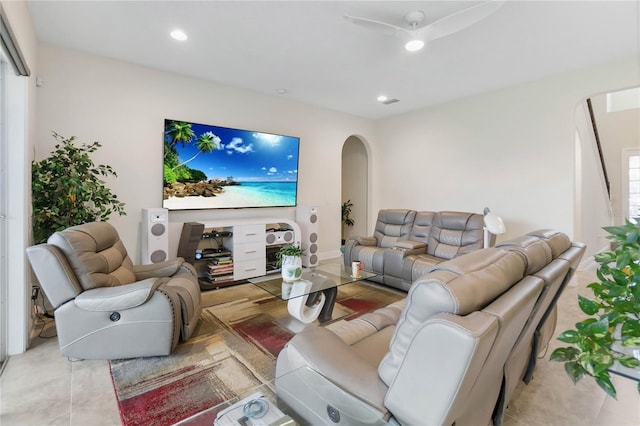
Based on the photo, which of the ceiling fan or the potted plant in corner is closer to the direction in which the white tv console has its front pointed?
the ceiling fan

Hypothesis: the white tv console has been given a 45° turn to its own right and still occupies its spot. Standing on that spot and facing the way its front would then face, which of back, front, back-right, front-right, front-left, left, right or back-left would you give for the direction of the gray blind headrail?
front-right

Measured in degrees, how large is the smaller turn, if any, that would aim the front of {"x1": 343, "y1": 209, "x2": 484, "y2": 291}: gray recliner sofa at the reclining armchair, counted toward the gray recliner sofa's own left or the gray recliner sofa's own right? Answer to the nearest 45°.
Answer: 0° — it already faces it

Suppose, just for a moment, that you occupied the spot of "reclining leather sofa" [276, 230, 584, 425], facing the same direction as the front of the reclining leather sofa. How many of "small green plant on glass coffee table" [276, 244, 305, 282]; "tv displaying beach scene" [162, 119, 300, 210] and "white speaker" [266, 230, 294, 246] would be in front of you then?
3

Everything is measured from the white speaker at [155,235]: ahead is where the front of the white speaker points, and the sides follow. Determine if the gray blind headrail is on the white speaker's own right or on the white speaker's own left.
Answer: on the white speaker's own right

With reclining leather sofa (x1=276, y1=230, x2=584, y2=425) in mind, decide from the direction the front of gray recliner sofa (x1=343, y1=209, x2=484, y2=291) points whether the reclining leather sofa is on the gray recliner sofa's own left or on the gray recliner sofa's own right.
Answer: on the gray recliner sofa's own left

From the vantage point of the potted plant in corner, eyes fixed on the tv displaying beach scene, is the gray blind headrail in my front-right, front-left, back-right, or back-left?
back-right

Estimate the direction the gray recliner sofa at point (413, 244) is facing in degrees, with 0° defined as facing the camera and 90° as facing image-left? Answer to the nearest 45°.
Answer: approximately 45°

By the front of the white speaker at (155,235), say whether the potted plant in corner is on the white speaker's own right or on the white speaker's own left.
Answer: on the white speaker's own right

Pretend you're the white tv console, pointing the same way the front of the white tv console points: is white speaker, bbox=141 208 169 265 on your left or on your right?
on your right

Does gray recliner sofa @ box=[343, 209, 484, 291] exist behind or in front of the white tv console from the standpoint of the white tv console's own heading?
in front

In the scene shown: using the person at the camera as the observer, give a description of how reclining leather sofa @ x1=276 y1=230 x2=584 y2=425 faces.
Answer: facing away from the viewer and to the left of the viewer

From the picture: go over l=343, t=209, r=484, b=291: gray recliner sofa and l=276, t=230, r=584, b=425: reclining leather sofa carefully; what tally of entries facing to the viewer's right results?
0
